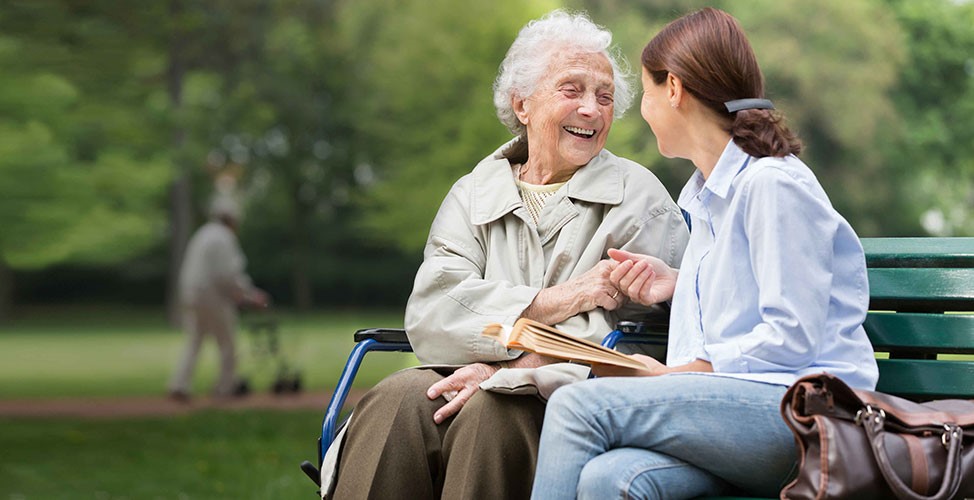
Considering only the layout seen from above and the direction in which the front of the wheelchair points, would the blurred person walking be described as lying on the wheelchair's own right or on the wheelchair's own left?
on the wheelchair's own right

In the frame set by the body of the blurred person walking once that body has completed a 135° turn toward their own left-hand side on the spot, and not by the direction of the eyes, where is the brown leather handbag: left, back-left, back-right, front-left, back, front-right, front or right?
back-left

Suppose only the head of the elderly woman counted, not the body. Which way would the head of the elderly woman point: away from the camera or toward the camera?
toward the camera

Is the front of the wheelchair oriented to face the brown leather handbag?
no

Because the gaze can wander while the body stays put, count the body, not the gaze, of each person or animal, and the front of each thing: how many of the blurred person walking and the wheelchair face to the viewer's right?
1

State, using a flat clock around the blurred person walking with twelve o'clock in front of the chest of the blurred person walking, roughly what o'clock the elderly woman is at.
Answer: The elderly woman is roughly at 3 o'clock from the blurred person walking.

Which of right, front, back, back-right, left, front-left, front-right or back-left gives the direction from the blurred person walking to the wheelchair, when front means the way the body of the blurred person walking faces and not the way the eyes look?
right

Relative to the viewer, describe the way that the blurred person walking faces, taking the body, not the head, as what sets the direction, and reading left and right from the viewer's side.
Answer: facing to the right of the viewer
